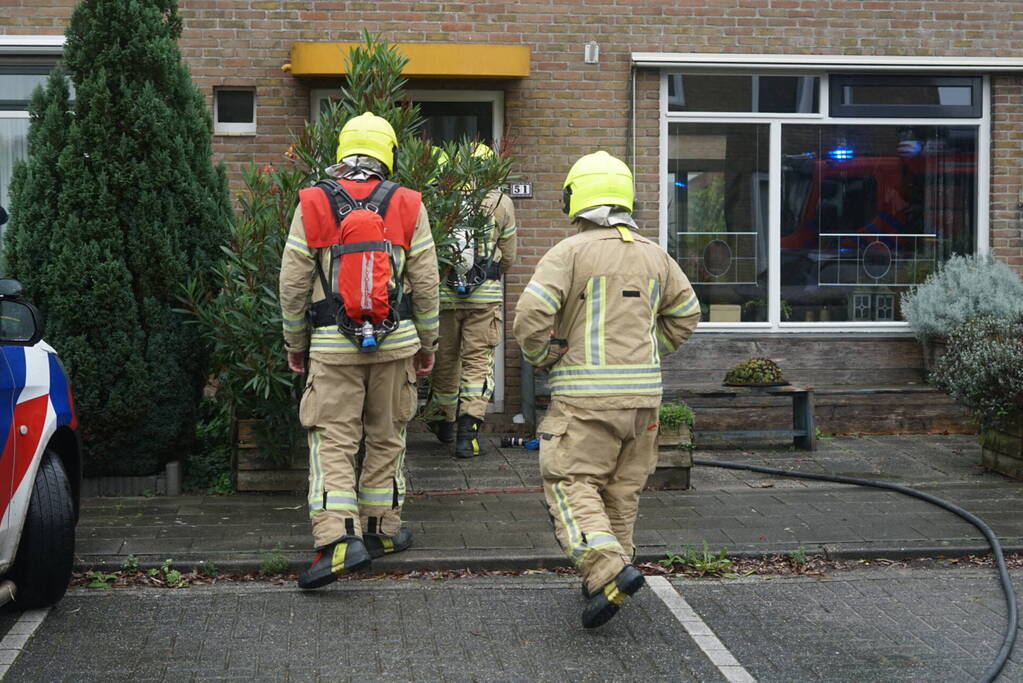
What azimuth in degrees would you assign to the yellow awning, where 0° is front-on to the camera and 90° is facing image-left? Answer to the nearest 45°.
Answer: approximately 0°

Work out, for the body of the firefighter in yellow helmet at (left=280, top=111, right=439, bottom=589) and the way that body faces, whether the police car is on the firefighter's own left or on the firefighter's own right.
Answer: on the firefighter's own left

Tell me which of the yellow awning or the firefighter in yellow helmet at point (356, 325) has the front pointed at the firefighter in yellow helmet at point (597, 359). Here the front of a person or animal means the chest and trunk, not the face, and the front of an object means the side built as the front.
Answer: the yellow awning

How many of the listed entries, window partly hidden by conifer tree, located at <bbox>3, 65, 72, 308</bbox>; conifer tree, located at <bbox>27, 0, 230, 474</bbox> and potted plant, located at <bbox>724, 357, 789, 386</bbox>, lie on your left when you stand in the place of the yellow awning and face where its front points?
1

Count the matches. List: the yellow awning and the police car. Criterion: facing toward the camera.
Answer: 1

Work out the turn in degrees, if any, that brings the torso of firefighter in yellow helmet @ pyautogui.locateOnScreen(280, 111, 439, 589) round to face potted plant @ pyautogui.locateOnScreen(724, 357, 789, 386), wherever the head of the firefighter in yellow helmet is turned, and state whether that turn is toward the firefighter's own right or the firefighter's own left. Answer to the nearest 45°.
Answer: approximately 45° to the firefighter's own right

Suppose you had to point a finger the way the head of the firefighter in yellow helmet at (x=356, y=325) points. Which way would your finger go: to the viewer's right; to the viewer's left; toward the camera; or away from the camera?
away from the camera

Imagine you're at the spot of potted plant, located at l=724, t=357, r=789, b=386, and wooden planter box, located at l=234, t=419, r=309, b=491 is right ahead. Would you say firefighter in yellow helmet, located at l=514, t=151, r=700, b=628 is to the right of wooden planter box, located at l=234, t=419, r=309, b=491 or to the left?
left

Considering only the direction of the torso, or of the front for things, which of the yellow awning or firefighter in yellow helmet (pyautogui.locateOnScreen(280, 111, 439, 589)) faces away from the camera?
the firefighter in yellow helmet

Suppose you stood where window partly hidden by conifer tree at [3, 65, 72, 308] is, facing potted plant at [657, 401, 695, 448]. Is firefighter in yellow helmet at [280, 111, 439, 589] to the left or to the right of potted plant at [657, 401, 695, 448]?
right

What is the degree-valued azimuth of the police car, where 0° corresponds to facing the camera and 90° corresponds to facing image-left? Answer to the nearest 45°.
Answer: approximately 225°

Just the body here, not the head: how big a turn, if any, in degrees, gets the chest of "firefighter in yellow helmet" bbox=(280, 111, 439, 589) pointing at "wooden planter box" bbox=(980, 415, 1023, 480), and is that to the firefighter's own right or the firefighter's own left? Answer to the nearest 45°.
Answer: approximately 45° to the firefighter's own right

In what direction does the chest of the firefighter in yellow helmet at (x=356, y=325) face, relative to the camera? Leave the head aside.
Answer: away from the camera

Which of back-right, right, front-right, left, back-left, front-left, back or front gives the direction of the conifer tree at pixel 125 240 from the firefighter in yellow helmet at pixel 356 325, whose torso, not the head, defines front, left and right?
front-left
